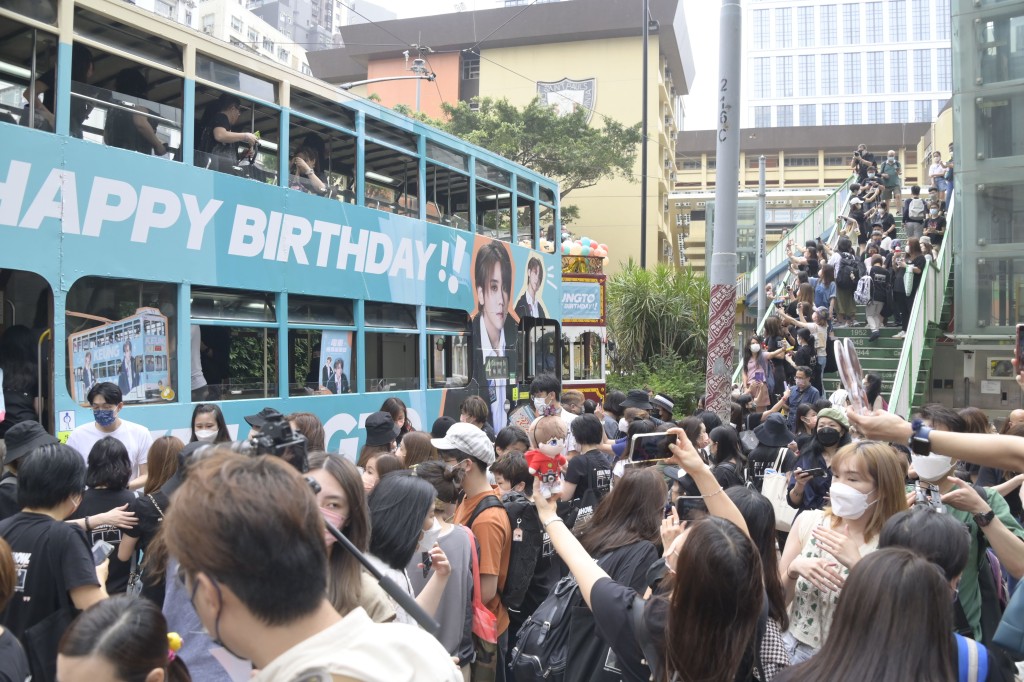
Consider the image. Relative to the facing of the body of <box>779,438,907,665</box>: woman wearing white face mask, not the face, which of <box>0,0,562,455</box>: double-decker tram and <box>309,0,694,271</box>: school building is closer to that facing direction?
the double-decker tram

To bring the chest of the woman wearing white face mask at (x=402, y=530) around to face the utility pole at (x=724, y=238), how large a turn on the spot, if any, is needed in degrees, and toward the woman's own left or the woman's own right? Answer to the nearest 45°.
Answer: approximately 45° to the woman's own left

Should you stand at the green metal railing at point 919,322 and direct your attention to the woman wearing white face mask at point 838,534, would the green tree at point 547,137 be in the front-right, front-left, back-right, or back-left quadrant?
back-right

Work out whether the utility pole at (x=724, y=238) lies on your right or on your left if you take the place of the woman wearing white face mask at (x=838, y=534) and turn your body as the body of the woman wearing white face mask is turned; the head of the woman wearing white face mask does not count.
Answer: on your right

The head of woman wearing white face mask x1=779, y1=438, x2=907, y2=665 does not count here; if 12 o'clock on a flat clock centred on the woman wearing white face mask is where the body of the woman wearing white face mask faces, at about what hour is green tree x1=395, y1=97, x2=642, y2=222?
The green tree is roughly at 4 o'clock from the woman wearing white face mask.

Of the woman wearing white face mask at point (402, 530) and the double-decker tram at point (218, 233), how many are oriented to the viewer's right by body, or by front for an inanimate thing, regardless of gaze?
1
